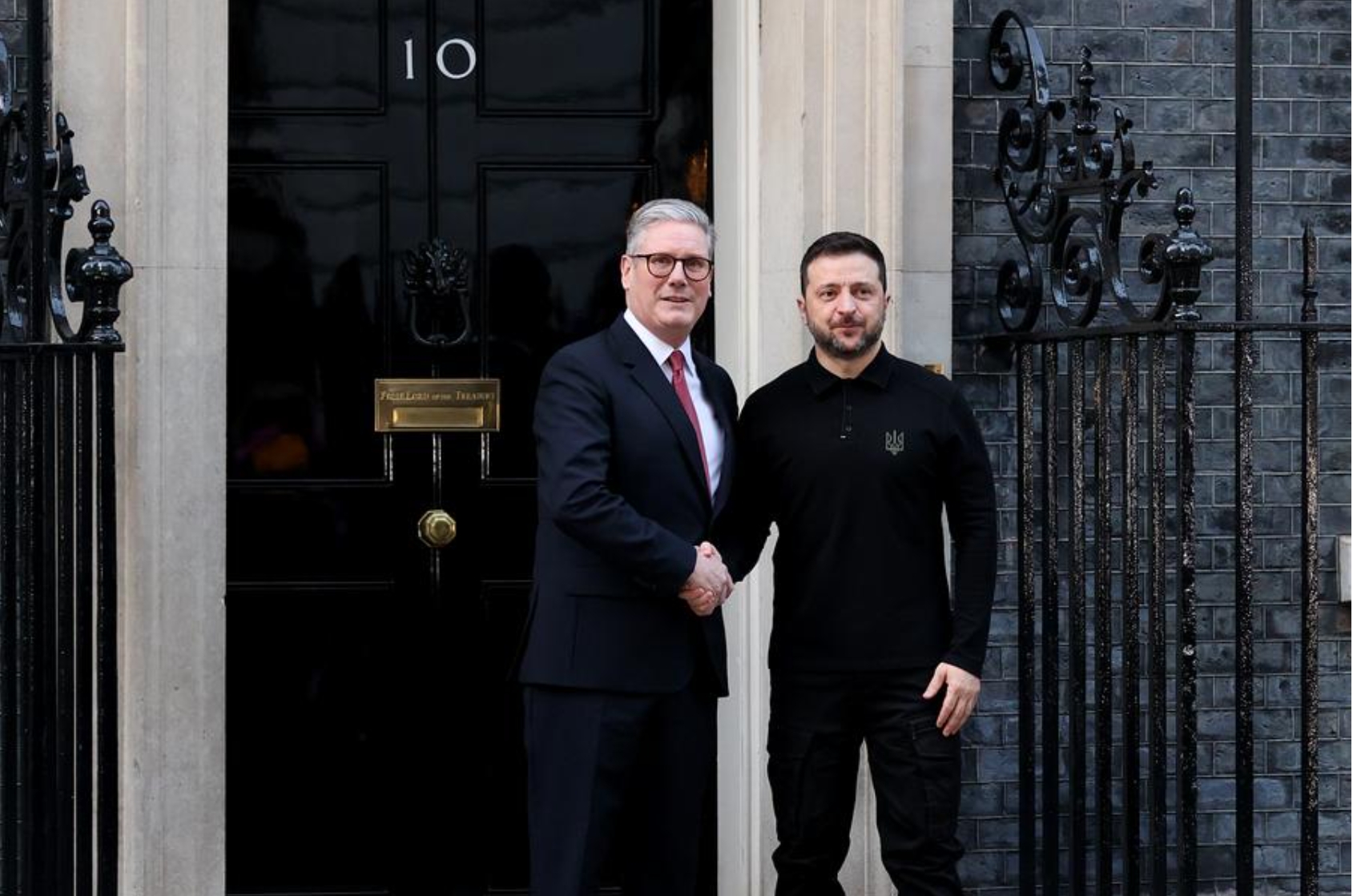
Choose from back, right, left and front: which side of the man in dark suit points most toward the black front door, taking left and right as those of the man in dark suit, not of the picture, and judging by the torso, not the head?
back

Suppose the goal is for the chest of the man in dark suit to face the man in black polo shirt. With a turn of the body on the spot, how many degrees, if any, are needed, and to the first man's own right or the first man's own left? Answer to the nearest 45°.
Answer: approximately 45° to the first man's own left

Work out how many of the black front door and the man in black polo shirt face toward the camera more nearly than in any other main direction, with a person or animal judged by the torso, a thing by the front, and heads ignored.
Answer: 2

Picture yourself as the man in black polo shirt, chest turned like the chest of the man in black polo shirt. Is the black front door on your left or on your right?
on your right

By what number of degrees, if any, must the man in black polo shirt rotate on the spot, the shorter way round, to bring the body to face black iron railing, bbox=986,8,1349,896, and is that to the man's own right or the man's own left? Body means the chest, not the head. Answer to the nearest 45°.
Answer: approximately 135° to the man's own left

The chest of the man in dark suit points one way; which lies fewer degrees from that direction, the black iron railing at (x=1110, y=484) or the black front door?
the black iron railing
